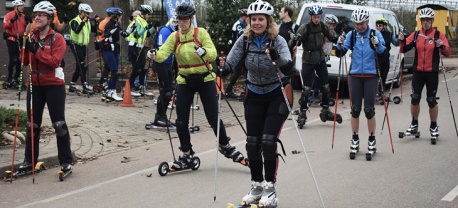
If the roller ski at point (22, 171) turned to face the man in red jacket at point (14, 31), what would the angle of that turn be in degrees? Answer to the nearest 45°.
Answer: approximately 135° to its right

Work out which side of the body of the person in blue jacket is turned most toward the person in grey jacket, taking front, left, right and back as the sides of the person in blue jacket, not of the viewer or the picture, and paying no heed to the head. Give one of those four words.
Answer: front

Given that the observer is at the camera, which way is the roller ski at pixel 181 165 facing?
facing the viewer and to the left of the viewer

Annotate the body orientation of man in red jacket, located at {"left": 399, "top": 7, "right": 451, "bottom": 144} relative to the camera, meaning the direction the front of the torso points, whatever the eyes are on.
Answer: toward the camera

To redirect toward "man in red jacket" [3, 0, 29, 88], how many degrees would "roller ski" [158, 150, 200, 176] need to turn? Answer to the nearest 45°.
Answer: approximately 90° to its right

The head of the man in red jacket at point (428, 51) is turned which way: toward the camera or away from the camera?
toward the camera

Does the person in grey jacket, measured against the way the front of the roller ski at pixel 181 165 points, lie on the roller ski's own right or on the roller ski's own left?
on the roller ski's own left

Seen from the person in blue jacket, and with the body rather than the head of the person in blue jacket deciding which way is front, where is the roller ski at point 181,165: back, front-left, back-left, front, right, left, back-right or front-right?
front-right

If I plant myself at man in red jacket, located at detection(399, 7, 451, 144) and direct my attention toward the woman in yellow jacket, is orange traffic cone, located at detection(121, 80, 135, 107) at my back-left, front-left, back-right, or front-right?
front-right

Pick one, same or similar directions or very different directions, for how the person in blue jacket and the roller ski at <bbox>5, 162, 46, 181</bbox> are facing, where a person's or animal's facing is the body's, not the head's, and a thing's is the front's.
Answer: same or similar directions

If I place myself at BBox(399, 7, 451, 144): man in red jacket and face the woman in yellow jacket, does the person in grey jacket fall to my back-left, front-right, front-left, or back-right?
front-left
